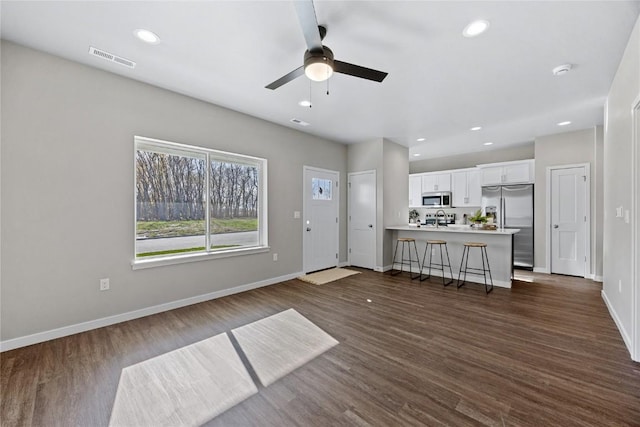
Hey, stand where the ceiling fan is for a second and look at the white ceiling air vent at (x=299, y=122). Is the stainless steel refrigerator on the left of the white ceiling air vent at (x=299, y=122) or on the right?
right

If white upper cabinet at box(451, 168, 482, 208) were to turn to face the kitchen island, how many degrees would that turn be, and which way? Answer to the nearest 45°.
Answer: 0° — it already faces it

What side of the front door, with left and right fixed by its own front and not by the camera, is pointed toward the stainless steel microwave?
left

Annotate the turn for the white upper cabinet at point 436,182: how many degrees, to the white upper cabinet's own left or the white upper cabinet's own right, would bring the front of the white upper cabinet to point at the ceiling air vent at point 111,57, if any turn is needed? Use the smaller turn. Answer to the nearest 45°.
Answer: approximately 45° to the white upper cabinet's own right

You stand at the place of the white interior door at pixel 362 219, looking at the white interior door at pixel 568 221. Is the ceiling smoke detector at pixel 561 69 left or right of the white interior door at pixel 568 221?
right

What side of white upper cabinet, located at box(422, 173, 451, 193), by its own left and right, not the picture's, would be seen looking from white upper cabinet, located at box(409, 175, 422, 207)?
right

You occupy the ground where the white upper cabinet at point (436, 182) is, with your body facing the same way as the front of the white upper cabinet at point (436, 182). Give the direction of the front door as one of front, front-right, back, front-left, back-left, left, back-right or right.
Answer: front-right

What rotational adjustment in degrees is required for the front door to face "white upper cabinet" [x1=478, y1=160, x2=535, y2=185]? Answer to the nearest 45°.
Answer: approximately 45° to its left

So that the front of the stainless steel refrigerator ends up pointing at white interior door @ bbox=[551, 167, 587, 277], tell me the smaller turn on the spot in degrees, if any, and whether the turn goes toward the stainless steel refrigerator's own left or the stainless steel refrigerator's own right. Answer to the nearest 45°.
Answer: approximately 90° to the stainless steel refrigerator's own left

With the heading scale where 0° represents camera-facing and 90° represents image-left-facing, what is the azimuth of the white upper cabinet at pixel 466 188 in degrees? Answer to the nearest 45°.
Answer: approximately 0°

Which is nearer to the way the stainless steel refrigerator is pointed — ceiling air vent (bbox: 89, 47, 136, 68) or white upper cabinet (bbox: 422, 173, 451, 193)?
the ceiling air vent

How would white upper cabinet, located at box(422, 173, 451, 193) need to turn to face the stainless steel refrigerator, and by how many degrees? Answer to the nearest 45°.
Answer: approximately 45° to its left

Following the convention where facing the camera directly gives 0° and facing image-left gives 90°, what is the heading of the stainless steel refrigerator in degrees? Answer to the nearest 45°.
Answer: approximately 0°

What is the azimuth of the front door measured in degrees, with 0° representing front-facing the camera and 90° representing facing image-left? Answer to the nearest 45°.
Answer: approximately 315°
